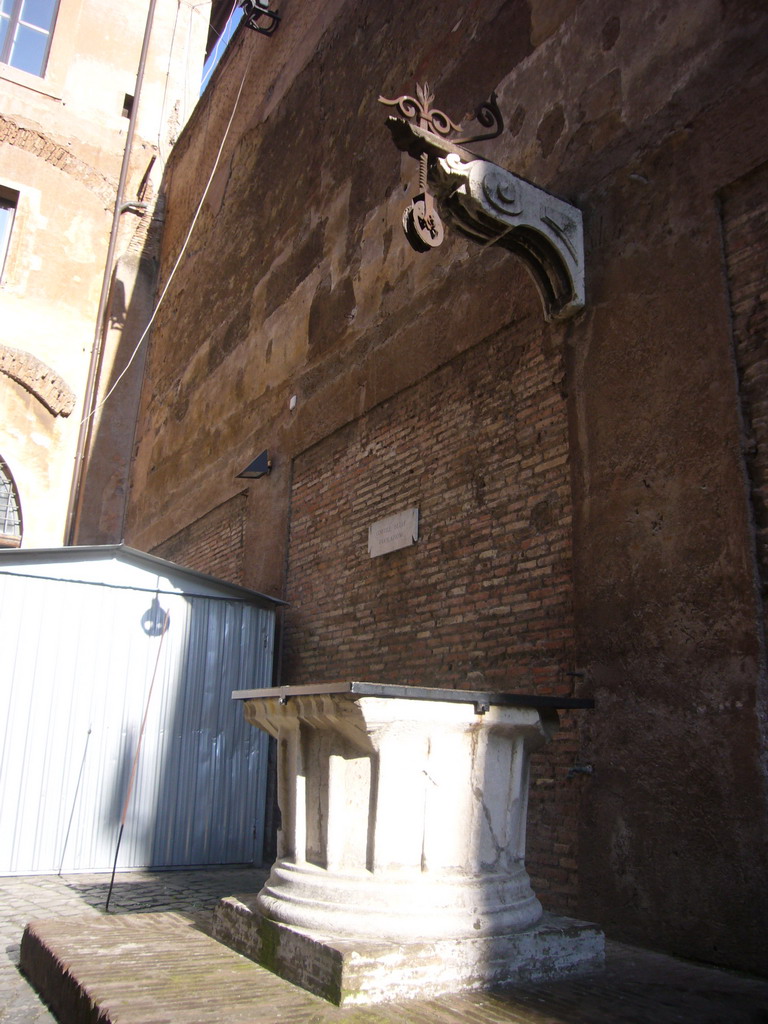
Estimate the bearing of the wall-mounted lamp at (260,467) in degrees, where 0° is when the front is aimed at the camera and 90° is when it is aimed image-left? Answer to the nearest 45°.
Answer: approximately 90°

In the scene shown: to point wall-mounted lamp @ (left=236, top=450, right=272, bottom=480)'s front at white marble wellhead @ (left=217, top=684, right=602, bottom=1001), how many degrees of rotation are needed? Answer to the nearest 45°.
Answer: approximately 90° to its left

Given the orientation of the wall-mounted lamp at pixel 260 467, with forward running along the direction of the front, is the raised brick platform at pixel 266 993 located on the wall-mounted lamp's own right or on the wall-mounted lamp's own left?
on the wall-mounted lamp's own left
